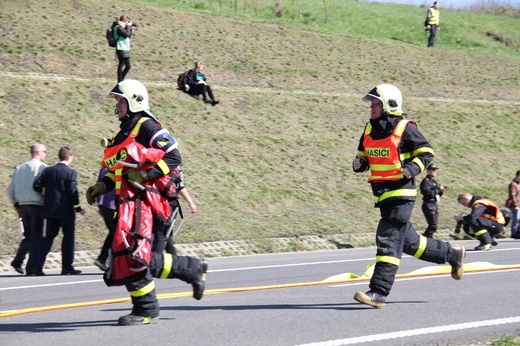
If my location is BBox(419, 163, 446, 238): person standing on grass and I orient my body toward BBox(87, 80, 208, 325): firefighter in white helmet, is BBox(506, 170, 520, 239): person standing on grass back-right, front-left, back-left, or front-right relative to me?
back-left

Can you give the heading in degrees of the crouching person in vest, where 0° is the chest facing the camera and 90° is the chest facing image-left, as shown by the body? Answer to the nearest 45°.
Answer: approximately 90°

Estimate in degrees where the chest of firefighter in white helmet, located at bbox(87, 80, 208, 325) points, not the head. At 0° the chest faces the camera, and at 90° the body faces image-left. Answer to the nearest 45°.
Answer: approximately 90°

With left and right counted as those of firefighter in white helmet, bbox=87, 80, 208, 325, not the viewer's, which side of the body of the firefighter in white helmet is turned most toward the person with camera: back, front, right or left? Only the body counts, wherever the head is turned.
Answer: right

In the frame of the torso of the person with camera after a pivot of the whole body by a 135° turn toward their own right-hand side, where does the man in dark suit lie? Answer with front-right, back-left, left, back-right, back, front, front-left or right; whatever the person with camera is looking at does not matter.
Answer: front-left

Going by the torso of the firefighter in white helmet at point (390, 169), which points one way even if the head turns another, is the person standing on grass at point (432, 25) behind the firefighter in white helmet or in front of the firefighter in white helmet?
behind

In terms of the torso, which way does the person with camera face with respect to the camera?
to the viewer's right

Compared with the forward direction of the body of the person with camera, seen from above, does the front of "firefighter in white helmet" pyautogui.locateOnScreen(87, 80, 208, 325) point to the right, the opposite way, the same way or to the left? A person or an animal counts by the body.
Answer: the opposite way

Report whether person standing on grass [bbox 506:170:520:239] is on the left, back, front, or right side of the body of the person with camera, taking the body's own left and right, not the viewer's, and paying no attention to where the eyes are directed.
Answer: front

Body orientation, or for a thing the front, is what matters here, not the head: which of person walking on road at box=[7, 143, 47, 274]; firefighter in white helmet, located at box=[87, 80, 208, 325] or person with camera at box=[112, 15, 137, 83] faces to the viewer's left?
the firefighter in white helmet

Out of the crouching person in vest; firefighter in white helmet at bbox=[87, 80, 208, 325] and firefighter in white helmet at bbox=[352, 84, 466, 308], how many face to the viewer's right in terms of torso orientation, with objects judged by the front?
0
